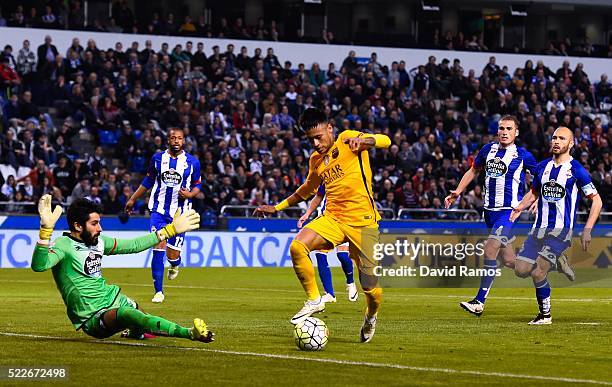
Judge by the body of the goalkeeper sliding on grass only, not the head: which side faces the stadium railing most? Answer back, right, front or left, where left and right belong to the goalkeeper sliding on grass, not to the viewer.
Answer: left

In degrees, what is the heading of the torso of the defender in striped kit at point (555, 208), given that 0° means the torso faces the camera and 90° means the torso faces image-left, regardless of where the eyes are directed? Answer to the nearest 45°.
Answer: approximately 45°

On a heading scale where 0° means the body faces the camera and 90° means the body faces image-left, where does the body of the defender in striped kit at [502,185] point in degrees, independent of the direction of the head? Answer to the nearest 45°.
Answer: approximately 45°

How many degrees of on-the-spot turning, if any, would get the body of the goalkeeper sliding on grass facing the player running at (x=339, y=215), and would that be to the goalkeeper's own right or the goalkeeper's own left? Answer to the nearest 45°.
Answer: approximately 45° to the goalkeeper's own left

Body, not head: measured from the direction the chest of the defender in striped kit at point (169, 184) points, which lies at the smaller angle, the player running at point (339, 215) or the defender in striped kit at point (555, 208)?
the player running

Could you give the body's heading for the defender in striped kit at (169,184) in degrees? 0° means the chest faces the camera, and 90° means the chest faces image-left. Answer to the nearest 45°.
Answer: approximately 0°

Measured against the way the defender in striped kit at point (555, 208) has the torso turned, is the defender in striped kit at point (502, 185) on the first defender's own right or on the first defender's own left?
on the first defender's own right
